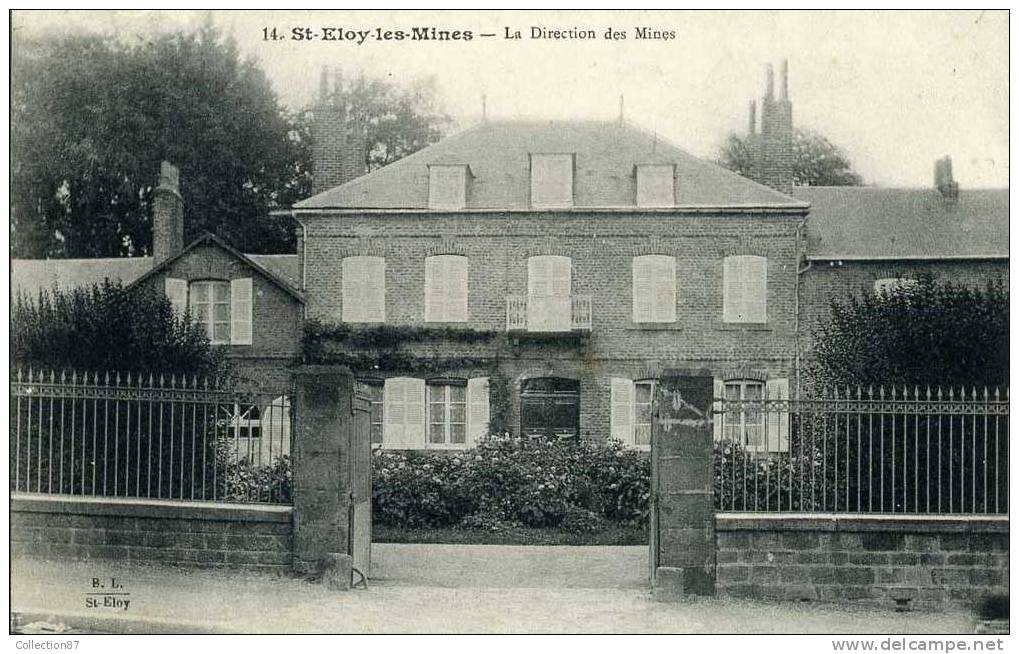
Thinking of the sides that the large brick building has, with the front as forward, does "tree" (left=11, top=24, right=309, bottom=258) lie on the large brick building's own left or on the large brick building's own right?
on the large brick building's own right

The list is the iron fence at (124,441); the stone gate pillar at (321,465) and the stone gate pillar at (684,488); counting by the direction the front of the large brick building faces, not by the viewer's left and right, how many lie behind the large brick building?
0

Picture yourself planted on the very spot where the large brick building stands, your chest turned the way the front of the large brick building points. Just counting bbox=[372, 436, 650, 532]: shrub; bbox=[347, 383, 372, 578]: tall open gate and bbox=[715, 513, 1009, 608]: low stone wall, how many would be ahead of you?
3

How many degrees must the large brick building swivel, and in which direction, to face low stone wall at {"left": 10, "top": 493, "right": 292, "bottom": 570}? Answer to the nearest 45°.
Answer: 0° — it already faces it

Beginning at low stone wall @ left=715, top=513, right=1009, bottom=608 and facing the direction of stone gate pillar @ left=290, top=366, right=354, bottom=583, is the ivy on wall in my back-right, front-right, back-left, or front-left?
front-right

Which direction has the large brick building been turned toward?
toward the camera

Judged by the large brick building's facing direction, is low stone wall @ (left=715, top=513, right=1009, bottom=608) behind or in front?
in front

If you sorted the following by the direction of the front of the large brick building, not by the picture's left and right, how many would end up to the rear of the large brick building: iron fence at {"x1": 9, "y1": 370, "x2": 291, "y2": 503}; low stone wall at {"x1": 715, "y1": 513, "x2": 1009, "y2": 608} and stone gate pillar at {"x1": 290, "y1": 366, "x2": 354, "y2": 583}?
0

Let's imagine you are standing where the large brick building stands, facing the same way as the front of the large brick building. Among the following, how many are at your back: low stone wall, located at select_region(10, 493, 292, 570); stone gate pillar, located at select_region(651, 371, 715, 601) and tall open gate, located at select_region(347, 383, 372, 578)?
0

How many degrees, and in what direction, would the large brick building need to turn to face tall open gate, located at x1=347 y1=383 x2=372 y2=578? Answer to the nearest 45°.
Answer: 0° — it already faces it

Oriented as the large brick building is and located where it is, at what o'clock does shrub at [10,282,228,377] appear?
The shrub is roughly at 1 o'clock from the large brick building.

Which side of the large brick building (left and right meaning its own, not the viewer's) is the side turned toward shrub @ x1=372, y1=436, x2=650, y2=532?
front

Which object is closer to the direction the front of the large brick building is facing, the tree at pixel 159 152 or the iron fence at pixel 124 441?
the iron fence

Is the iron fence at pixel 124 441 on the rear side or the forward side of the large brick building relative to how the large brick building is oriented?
on the forward side

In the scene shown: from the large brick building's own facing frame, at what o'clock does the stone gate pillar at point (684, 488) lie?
The stone gate pillar is roughly at 12 o'clock from the large brick building.
